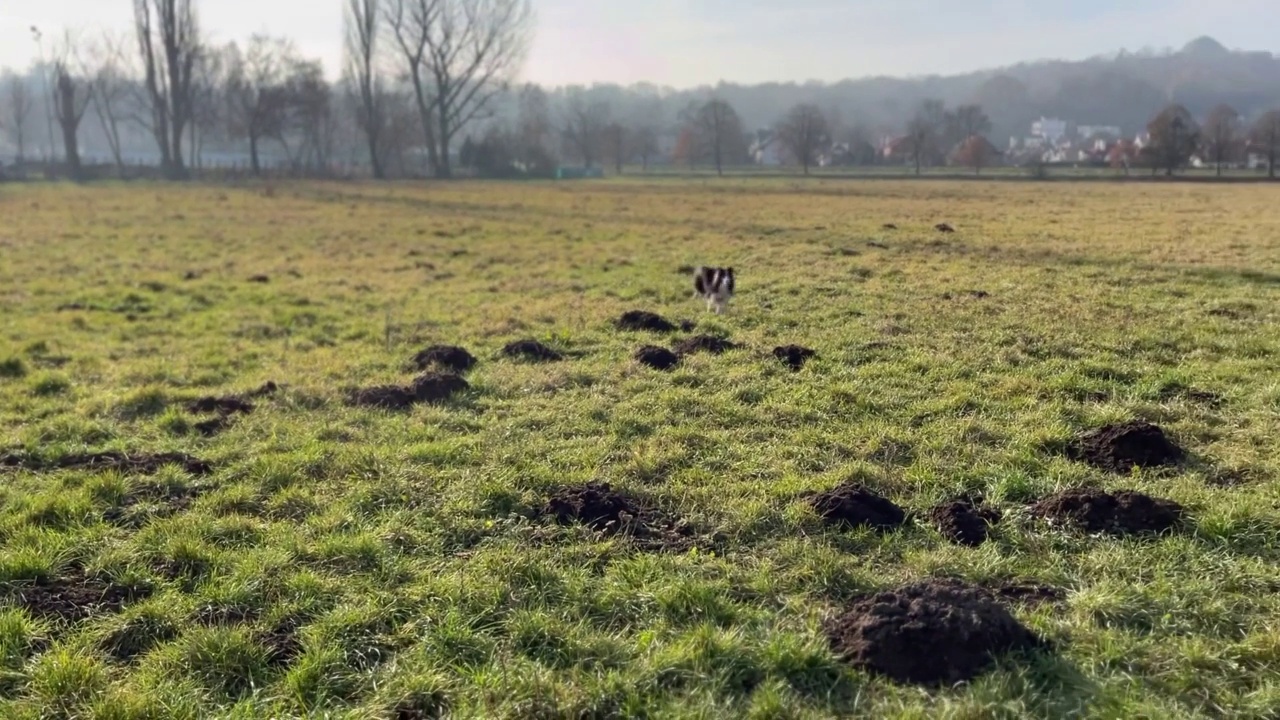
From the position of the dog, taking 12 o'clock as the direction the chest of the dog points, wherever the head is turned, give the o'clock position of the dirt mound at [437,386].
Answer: The dirt mound is roughly at 1 o'clock from the dog.

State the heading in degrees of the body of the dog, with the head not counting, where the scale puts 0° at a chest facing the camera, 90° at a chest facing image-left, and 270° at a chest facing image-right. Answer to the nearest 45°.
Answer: approximately 0°

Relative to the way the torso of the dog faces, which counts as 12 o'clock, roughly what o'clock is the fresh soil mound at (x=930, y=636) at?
The fresh soil mound is roughly at 12 o'clock from the dog.

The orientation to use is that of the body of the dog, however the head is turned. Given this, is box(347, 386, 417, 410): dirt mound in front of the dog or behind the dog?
in front

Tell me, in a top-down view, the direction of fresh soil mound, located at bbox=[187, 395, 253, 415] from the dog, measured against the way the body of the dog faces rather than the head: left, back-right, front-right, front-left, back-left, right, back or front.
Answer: front-right

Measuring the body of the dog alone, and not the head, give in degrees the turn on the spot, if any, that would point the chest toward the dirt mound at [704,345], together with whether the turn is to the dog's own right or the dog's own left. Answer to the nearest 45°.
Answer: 0° — it already faces it

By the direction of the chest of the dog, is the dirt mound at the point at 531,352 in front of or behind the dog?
in front
